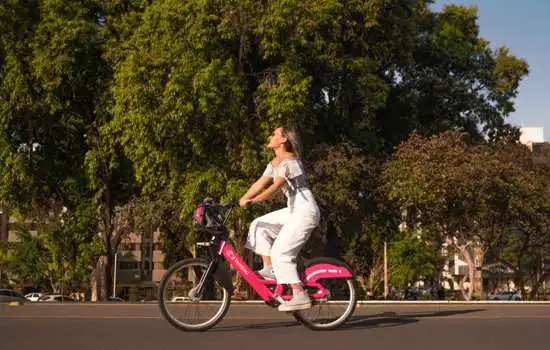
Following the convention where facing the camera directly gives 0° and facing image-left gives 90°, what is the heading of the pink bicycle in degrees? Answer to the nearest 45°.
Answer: approximately 90°

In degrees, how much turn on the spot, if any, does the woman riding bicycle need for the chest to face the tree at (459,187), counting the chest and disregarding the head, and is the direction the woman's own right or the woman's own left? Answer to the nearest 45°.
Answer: approximately 90° to the woman's own right

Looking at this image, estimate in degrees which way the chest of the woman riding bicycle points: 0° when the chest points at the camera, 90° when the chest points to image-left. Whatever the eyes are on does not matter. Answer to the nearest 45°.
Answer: approximately 90°

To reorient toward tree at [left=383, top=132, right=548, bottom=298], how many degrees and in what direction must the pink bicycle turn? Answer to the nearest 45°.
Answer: approximately 90° to its right
